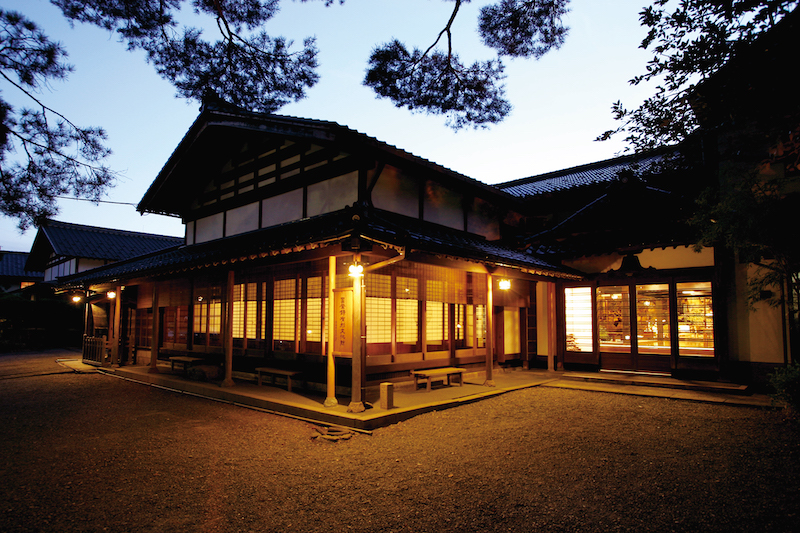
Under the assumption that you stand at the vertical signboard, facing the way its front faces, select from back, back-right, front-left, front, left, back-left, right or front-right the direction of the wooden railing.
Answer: back-right

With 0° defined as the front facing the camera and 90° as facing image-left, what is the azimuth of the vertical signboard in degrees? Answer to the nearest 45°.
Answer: approximately 0°

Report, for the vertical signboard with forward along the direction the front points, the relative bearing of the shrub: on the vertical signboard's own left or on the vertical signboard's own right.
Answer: on the vertical signboard's own left
